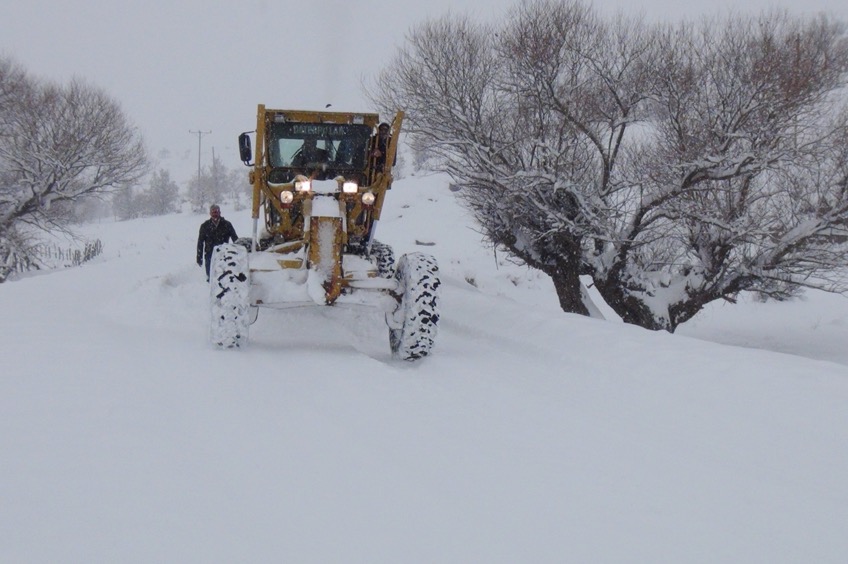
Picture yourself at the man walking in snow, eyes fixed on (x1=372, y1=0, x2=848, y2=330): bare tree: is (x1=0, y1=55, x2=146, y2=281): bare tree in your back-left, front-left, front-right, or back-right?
back-left

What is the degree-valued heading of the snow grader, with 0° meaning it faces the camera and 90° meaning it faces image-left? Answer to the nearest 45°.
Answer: approximately 0°

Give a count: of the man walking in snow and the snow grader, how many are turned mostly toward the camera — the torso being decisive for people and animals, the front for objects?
2

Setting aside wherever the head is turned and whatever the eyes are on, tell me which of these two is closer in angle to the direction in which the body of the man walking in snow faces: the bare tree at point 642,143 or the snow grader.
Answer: the snow grader

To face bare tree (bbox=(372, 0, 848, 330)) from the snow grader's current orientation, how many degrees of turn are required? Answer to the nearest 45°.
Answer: approximately 135° to its left

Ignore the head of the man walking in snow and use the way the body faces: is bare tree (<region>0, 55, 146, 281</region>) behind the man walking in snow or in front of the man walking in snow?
behind

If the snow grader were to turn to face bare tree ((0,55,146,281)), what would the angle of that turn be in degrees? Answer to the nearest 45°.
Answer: approximately 135° to its right

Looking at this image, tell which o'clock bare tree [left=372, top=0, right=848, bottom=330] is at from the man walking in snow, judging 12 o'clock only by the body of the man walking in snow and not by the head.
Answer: The bare tree is roughly at 9 o'clock from the man walking in snow.
